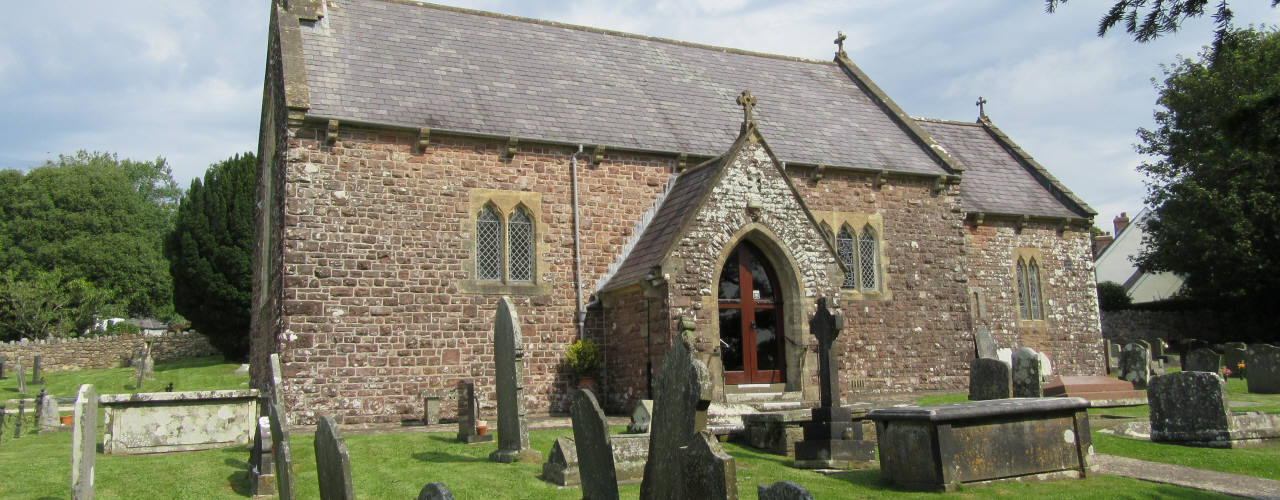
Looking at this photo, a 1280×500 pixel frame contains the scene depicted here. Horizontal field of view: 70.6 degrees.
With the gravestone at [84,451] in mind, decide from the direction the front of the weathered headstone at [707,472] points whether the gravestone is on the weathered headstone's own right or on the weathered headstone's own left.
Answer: on the weathered headstone's own right

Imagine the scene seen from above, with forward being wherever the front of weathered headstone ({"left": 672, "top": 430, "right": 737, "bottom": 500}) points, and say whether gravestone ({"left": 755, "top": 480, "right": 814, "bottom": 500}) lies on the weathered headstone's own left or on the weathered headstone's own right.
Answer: on the weathered headstone's own left

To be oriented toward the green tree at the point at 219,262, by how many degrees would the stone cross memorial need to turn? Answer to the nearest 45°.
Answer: approximately 90° to its right

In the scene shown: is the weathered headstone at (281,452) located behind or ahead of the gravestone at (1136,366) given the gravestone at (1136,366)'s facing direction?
ahead

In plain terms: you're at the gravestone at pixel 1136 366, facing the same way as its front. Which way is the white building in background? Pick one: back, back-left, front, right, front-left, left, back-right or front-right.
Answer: back-right

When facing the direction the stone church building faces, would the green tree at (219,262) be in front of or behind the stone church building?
behind

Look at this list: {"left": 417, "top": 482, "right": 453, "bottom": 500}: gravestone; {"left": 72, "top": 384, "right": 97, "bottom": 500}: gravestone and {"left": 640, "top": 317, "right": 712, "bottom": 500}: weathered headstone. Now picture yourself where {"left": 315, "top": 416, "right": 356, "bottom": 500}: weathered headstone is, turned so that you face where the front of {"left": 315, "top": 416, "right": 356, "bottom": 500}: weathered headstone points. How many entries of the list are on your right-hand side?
1

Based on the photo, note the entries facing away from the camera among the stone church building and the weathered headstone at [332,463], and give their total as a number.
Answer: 0

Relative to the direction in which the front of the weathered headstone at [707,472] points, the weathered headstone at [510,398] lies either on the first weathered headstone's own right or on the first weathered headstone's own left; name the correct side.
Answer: on the first weathered headstone's own right

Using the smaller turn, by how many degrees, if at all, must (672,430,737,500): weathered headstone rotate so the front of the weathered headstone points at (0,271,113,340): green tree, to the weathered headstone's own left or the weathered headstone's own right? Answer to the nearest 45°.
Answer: approximately 90° to the weathered headstone's own right

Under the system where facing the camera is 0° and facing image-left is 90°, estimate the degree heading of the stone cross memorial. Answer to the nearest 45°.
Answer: approximately 45°
